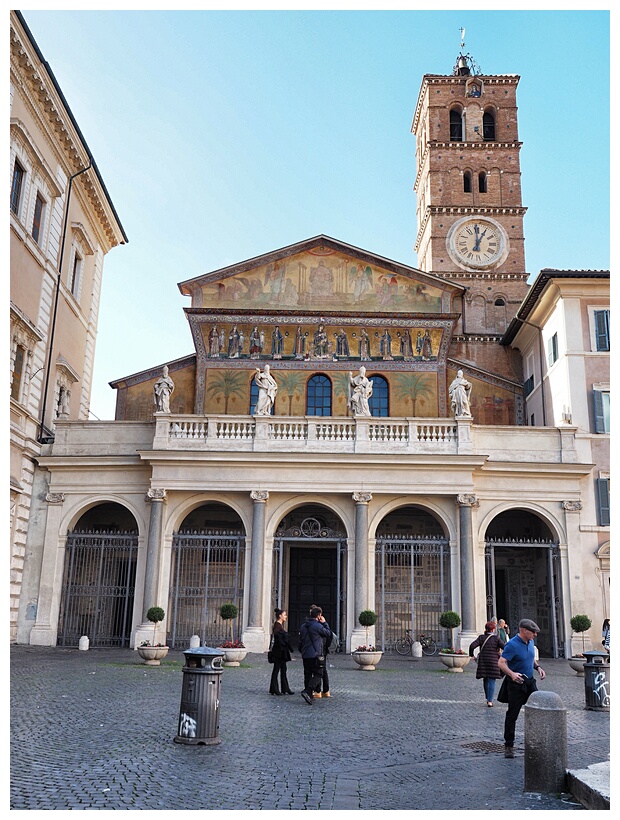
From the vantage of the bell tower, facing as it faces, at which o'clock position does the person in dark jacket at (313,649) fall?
The person in dark jacket is roughly at 12 o'clock from the bell tower.

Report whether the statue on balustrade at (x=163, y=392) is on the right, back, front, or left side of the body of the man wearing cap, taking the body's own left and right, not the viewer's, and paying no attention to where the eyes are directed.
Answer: back

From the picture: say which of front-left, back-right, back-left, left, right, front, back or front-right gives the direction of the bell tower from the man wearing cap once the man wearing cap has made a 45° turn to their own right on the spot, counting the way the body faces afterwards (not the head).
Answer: back

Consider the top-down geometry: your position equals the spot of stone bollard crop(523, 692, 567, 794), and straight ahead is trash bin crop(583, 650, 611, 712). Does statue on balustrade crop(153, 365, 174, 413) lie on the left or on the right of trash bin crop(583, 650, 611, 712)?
left

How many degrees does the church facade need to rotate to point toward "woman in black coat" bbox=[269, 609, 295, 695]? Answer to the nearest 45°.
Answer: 0° — it already faces them

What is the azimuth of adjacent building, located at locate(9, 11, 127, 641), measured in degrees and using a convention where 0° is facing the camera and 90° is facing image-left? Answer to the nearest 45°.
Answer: approximately 270°

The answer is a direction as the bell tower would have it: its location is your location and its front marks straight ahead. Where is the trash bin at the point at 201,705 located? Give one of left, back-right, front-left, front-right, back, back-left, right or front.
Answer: front

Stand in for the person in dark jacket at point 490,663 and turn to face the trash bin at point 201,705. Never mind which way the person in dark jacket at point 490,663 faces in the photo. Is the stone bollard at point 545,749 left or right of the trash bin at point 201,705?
left

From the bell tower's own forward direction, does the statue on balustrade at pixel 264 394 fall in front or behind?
in front

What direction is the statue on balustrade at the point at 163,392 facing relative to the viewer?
toward the camera

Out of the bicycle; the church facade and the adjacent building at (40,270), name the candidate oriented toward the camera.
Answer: the church facade

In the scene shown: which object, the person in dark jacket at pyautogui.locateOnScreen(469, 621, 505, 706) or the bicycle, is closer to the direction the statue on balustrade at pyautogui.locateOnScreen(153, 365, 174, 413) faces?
the person in dark jacket

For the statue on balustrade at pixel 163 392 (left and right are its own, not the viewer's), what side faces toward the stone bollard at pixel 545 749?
front

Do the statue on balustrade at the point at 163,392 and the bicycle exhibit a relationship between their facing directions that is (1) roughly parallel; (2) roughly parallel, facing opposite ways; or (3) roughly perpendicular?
roughly perpendicular

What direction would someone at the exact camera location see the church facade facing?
facing the viewer

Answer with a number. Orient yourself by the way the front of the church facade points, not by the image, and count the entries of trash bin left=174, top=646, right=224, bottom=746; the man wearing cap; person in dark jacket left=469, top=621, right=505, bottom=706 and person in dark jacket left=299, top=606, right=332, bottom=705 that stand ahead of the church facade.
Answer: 4

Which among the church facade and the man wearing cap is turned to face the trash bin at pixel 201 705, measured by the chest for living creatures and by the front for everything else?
the church facade
